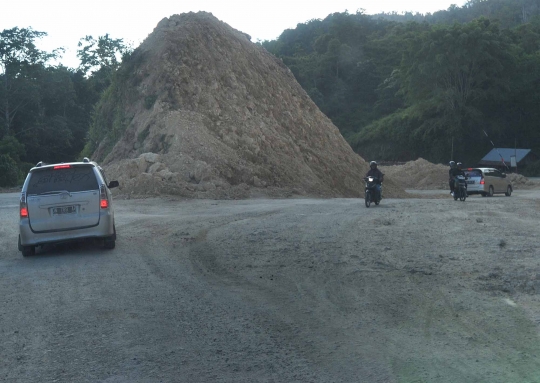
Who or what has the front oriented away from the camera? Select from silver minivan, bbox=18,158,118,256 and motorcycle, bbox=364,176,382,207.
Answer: the silver minivan

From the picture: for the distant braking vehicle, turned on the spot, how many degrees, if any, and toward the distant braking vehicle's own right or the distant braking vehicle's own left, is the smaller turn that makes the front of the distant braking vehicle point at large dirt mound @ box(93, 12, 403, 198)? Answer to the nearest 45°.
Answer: approximately 135° to the distant braking vehicle's own left

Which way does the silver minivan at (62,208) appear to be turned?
away from the camera

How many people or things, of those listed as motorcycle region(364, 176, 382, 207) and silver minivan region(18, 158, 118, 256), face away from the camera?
1

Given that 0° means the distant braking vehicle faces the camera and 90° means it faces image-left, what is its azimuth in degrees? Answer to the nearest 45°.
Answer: approximately 225°

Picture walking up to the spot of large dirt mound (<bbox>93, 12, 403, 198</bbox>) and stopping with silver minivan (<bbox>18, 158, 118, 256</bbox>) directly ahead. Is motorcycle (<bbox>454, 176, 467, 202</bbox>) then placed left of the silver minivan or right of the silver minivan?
left

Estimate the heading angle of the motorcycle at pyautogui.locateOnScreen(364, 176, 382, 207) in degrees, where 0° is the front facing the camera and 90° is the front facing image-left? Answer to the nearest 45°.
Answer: approximately 45°
